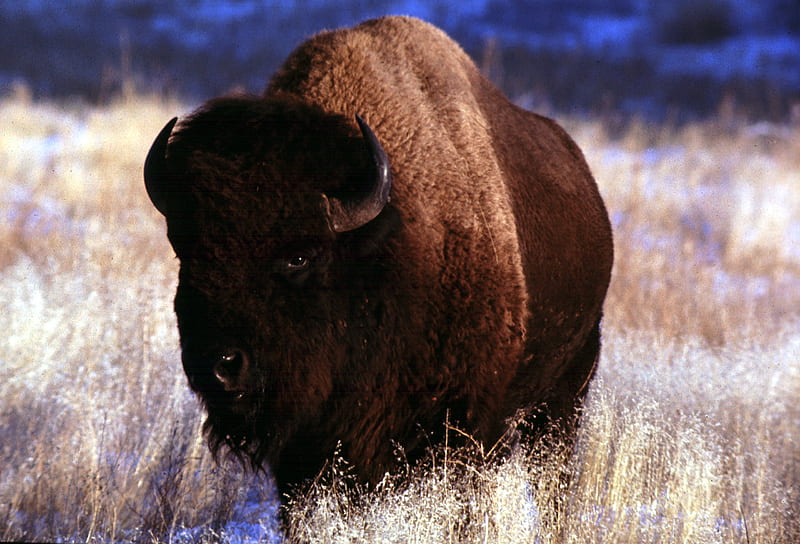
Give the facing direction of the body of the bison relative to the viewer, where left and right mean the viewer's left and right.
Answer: facing the viewer and to the left of the viewer
